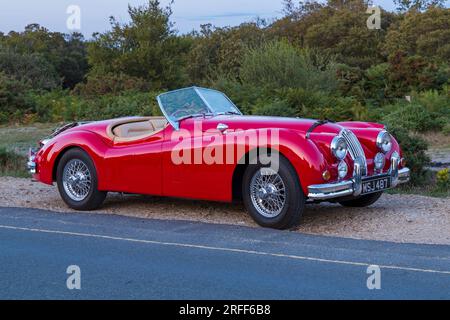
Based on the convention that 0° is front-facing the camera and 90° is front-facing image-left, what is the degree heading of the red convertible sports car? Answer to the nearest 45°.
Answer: approximately 315°

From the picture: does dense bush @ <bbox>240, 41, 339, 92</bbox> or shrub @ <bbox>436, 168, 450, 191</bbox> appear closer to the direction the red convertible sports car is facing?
the shrub

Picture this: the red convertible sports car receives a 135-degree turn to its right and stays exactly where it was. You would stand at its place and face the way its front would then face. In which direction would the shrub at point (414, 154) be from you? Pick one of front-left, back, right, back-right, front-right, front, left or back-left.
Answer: back-right

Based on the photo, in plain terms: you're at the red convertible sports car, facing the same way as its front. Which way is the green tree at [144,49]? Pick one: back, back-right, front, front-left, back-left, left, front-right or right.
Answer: back-left

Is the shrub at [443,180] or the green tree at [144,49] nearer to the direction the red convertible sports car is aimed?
the shrub

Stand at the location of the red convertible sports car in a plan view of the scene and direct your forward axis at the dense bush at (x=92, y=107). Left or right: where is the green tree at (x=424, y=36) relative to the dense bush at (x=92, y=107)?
right

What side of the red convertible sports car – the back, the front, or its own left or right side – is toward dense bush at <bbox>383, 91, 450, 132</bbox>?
left

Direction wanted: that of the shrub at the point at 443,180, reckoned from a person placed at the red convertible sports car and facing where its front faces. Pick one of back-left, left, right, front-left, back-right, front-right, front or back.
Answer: left

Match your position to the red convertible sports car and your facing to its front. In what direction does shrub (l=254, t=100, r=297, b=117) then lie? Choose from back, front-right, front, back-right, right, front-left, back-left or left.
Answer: back-left

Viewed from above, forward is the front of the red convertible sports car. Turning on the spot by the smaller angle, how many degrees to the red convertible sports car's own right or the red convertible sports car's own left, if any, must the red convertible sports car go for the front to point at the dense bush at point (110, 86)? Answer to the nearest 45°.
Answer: approximately 135° to the red convertible sports car's own left
